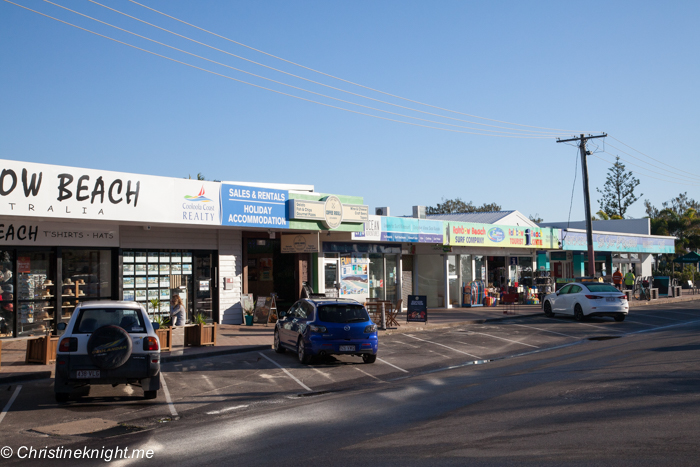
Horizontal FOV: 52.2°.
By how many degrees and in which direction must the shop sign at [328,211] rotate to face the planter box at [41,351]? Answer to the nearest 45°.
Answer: approximately 90° to its right

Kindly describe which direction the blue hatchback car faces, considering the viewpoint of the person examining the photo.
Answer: facing away from the viewer and to the left of the viewer

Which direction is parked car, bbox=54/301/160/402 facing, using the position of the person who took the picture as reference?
facing away from the viewer

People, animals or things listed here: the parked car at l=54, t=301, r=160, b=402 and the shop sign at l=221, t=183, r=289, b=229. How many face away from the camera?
1

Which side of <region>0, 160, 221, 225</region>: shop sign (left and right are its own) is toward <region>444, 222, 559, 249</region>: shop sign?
left

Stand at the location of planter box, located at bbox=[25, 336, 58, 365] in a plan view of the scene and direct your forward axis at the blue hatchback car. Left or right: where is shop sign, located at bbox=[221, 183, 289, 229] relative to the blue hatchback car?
left

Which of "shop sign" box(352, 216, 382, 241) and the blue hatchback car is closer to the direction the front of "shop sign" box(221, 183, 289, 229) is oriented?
the blue hatchback car

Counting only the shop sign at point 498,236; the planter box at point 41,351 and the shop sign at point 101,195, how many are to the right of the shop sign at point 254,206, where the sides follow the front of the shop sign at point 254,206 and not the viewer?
2

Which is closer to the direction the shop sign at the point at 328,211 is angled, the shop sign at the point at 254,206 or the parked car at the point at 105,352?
the parked car

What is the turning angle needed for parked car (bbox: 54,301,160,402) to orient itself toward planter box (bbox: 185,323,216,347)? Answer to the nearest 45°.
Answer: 0° — it already faces it

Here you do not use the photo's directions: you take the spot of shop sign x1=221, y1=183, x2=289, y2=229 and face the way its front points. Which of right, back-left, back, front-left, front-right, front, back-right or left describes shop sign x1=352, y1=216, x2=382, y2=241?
left

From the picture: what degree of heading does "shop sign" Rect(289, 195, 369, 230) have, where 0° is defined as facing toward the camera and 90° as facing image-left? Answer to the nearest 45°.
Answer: approximately 315°

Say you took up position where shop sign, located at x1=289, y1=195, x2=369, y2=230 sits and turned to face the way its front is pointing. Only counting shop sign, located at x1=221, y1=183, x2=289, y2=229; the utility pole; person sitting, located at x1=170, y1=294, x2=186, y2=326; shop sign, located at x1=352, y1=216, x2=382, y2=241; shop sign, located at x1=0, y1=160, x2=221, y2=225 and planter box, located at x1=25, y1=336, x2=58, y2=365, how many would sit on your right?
4

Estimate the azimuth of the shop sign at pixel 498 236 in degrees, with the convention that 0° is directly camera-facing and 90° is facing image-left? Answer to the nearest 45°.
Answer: approximately 315°

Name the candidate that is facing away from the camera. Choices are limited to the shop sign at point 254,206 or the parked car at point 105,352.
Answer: the parked car
